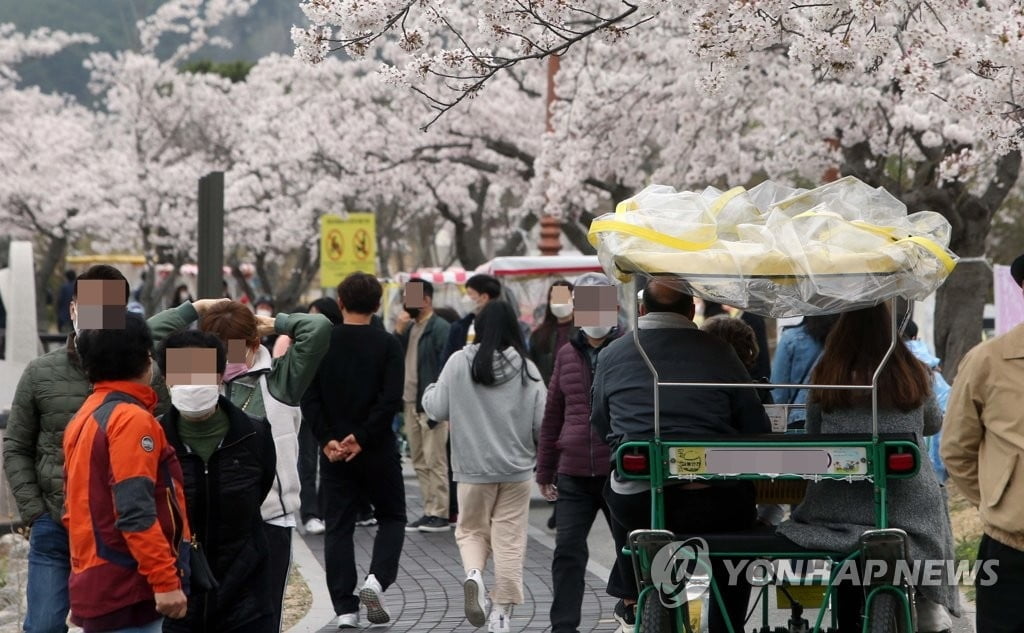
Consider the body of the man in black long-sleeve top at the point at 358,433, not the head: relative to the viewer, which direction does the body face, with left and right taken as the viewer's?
facing away from the viewer

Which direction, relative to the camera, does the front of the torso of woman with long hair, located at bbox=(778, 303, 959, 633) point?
away from the camera

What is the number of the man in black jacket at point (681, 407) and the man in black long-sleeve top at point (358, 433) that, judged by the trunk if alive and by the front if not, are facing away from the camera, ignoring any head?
2

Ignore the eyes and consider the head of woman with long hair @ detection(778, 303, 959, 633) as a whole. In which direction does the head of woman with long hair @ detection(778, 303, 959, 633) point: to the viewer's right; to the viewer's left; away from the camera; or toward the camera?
away from the camera

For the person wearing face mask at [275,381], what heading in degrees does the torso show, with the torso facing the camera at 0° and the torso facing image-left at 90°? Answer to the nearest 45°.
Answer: approximately 45°

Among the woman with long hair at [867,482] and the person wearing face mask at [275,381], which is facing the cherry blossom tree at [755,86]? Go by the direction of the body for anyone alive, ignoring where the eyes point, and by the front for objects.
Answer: the woman with long hair

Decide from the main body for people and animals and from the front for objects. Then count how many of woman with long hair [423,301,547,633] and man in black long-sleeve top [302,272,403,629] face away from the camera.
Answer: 2

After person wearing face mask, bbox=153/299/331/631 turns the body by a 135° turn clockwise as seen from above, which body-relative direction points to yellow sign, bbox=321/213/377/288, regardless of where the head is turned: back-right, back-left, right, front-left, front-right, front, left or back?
front

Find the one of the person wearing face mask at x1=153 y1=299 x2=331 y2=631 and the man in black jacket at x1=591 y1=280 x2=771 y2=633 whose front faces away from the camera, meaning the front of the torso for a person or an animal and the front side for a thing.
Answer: the man in black jacket

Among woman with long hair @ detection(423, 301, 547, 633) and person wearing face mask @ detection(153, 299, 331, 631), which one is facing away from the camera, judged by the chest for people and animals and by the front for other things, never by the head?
the woman with long hair

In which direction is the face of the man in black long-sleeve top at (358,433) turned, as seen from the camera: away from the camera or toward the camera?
away from the camera

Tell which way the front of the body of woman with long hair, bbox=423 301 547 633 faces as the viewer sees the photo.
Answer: away from the camera

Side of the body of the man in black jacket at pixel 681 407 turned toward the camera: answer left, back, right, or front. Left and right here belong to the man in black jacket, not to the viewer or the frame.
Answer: back
